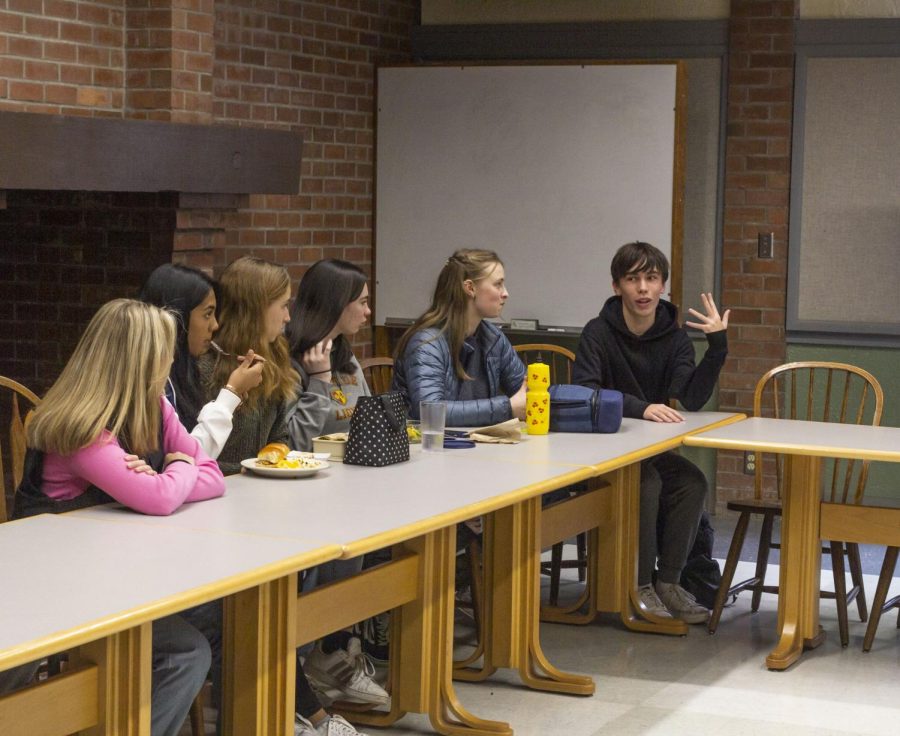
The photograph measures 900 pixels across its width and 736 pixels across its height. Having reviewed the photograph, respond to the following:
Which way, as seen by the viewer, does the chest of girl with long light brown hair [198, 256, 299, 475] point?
to the viewer's right

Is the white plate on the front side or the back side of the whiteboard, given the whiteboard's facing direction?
on the front side

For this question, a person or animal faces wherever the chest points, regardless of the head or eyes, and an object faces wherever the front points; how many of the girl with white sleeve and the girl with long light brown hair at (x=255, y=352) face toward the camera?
0

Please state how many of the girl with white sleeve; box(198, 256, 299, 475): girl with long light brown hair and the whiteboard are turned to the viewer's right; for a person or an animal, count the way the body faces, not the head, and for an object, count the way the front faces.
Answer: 2

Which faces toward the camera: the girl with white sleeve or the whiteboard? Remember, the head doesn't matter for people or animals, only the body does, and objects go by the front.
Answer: the whiteboard

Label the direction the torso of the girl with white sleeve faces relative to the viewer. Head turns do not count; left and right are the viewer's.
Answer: facing to the right of the viewer

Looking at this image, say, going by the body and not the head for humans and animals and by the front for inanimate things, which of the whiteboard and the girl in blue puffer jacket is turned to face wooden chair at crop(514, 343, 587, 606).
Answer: the whiteboard

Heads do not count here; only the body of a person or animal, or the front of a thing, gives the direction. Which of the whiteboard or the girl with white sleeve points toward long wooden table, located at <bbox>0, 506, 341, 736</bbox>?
the whiteboard

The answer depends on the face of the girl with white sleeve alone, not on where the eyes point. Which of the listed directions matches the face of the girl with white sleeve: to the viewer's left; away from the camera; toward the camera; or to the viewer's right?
to the viewer's right

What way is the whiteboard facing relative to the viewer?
toward the camera

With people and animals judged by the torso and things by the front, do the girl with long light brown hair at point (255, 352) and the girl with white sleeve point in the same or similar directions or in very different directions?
same or similar directions

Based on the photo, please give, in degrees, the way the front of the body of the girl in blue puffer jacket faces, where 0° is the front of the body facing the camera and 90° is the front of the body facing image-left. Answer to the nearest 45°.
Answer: approximately 315°

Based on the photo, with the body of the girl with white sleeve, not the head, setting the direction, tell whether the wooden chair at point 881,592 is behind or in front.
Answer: in front

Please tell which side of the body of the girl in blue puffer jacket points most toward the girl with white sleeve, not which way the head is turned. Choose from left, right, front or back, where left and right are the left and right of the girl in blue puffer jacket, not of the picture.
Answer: right

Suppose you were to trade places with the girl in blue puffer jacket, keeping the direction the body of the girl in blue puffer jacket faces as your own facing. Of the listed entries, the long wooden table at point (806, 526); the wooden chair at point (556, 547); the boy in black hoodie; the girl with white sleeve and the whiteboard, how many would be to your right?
1

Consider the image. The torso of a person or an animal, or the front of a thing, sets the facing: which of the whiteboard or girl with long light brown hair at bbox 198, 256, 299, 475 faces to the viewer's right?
the girl with long light brown hair

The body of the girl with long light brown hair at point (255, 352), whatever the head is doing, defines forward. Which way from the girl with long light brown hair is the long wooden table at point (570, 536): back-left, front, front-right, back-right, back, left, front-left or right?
front

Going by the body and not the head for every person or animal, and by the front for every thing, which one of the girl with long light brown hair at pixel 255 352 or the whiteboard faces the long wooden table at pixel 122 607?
the whiteboard

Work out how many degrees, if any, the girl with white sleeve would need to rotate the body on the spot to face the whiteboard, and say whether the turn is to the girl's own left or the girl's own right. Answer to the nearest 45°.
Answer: approximately 45° to the girl's own left
